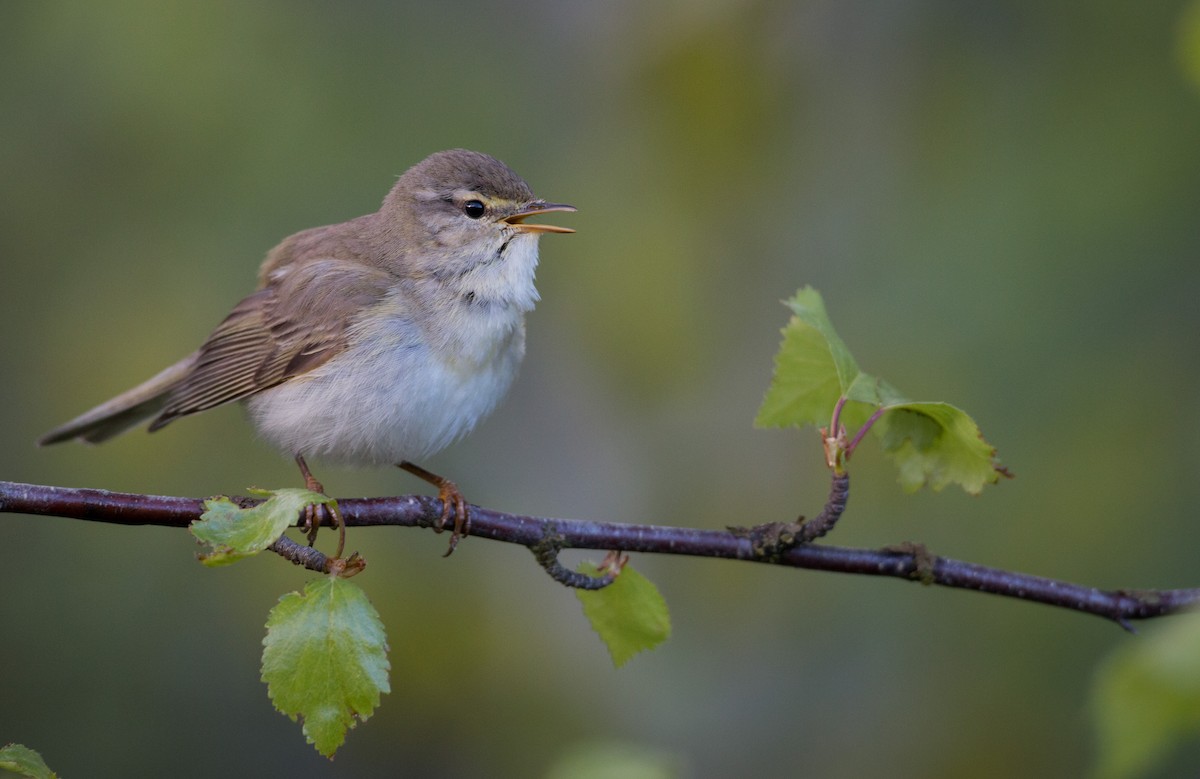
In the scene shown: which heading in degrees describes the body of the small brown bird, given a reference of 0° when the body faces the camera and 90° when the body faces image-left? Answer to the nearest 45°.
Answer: approximately 270°
